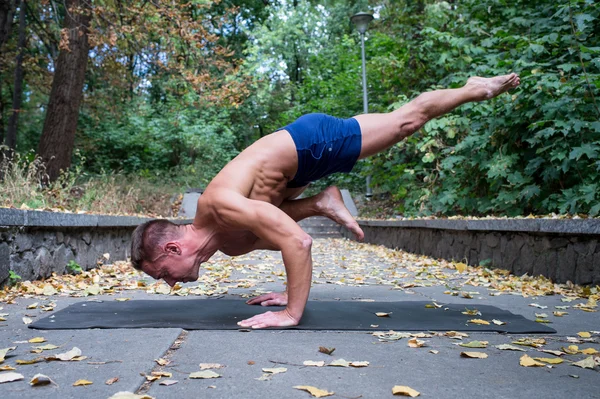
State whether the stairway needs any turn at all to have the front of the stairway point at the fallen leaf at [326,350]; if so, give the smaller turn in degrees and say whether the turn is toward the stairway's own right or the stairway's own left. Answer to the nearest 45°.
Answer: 0° — it already faces it

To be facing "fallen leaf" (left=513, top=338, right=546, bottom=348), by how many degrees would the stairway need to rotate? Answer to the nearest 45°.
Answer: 0° — it already faces it

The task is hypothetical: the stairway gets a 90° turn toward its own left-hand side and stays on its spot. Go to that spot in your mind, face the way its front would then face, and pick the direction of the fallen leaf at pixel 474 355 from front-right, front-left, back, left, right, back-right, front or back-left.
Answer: right

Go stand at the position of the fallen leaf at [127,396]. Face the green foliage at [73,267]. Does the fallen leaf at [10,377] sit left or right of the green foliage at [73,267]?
left

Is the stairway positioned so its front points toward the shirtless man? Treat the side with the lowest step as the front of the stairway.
yes

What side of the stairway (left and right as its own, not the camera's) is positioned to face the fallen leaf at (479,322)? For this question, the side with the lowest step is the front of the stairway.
front

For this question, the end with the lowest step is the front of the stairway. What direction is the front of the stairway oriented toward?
toward the camera

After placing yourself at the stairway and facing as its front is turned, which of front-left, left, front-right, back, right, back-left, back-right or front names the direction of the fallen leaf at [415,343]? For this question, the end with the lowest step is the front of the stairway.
front

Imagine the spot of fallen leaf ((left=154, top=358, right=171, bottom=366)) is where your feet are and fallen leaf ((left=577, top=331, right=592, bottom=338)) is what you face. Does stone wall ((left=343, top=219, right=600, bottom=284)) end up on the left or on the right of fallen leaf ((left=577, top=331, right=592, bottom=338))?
left

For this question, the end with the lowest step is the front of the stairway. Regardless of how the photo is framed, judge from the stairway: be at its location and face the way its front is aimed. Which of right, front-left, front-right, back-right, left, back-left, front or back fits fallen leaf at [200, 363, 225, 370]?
front

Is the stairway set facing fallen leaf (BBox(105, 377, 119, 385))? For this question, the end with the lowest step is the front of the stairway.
yes

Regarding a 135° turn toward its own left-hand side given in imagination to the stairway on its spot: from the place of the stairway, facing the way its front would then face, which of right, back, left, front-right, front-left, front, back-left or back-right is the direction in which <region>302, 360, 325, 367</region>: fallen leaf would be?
back-right

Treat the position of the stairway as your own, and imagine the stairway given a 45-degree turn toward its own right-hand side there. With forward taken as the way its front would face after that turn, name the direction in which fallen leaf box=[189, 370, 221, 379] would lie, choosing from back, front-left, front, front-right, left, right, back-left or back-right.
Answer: front-left

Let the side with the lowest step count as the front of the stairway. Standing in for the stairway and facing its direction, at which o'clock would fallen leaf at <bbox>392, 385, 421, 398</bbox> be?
The fallen leaf is roughly at 12 o'clock from the stairway.

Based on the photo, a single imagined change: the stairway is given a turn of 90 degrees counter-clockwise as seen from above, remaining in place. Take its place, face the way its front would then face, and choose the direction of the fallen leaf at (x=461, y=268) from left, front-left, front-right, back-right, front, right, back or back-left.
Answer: right

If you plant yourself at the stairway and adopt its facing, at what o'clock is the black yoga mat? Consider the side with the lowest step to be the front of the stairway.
The black yoga mat is roughly at 12 o'clock from the stairway.

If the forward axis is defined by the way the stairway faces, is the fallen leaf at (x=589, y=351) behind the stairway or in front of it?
in front

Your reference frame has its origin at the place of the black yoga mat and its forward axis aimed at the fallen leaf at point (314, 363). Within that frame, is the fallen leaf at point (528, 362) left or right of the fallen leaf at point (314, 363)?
left
